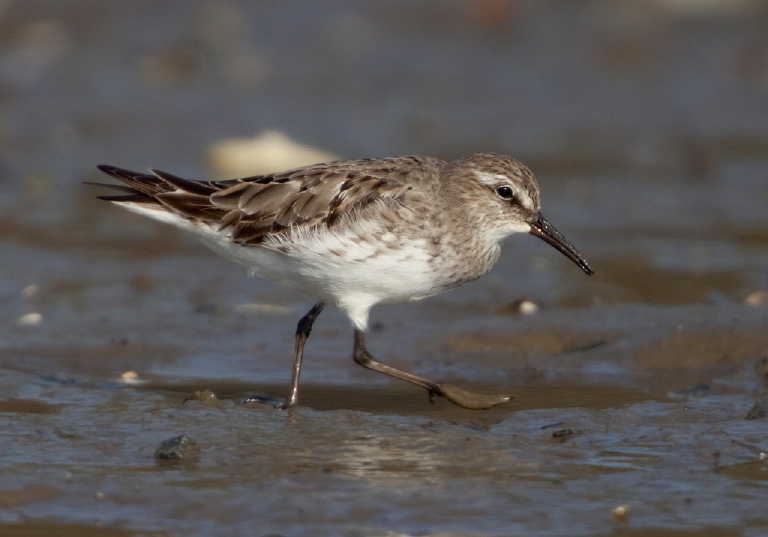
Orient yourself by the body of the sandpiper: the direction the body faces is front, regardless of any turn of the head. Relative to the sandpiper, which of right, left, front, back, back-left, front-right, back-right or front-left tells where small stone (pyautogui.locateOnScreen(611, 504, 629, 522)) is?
front-right

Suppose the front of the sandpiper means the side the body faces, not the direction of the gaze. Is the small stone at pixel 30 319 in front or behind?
behind

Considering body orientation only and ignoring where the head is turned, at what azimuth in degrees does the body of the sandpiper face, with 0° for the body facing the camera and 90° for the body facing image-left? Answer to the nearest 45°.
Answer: approximately 270°

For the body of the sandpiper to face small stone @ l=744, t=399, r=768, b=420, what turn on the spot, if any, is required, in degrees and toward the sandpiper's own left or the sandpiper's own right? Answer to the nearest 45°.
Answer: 0° — it already faces it
